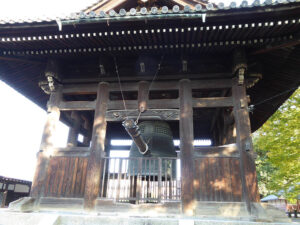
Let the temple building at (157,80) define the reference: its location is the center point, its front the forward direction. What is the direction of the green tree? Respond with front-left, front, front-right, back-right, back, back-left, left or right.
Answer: back-left

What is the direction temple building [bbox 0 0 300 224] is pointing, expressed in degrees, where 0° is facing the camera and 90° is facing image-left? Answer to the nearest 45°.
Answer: approximately 0°
